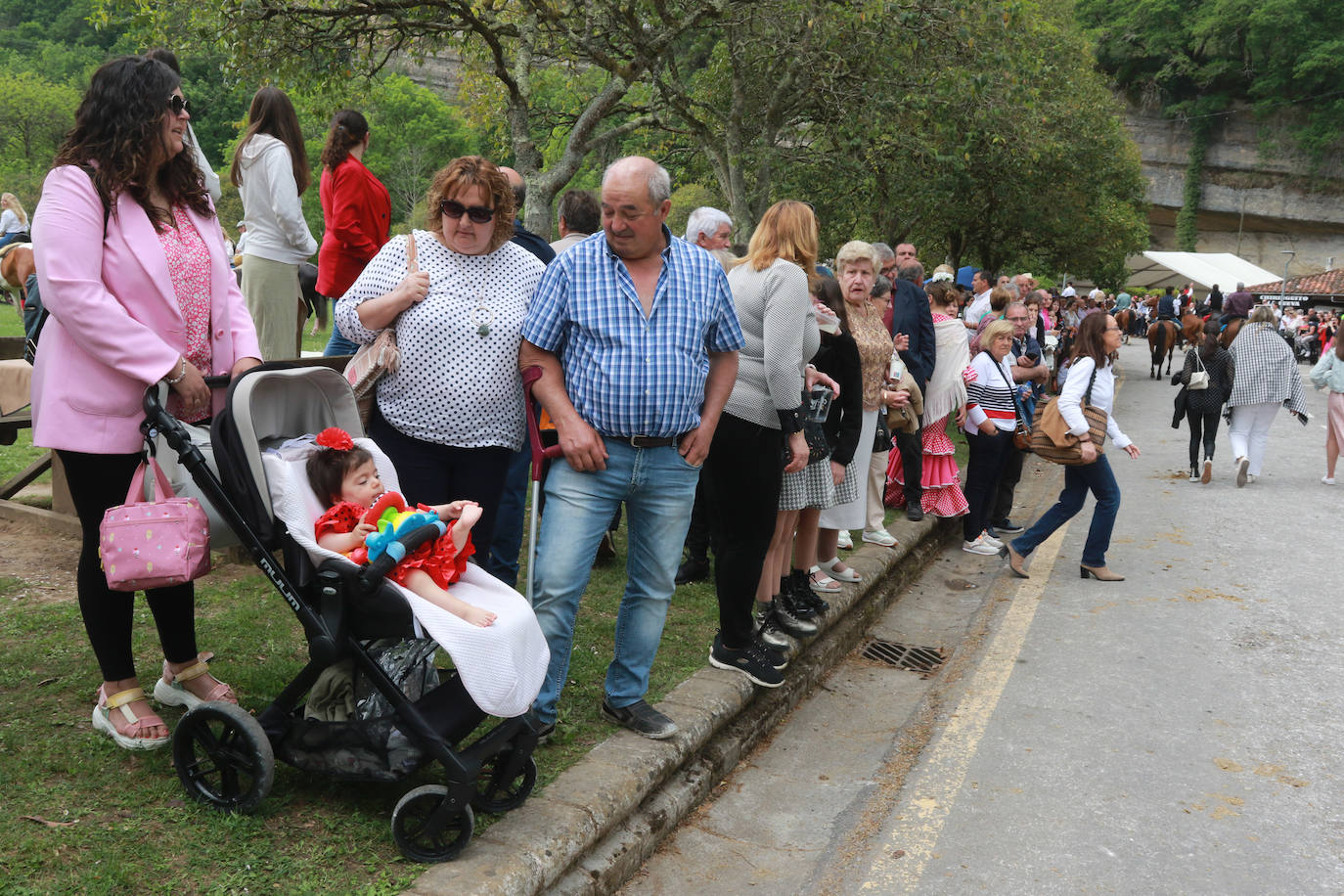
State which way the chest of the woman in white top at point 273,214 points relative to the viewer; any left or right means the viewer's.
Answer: facing away from the viewer and to the right of the viewer

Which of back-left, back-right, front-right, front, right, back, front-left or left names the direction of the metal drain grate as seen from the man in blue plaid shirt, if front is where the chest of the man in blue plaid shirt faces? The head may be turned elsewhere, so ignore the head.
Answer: back-left

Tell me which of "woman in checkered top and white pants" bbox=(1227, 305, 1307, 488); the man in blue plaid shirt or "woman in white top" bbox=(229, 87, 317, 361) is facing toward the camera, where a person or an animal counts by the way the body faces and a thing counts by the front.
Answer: the man in blue plaid shirt

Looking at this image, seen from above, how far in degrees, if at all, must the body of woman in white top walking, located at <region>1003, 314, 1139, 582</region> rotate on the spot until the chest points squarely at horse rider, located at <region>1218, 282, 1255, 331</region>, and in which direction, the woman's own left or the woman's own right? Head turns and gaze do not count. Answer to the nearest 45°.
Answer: approximately 90° to the woman's own left

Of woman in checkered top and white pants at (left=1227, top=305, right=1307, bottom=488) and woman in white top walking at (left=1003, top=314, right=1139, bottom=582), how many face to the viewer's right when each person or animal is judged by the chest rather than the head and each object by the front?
1

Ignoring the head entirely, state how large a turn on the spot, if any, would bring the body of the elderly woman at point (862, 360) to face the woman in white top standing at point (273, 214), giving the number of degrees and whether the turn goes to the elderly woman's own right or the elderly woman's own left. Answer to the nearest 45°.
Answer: approximately 135° to the elderly woman's own right

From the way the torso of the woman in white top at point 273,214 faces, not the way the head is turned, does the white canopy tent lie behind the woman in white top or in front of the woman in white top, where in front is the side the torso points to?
in front

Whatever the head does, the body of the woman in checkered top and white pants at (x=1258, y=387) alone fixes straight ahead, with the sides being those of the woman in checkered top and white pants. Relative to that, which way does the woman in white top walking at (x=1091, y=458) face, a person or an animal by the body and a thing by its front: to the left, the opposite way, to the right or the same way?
to the right

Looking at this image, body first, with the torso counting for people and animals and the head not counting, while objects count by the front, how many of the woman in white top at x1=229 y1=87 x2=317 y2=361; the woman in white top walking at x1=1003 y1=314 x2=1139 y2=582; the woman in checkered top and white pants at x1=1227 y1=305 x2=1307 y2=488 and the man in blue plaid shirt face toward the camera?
1

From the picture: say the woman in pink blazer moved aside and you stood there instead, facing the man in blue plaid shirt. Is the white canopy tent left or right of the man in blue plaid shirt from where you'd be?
left

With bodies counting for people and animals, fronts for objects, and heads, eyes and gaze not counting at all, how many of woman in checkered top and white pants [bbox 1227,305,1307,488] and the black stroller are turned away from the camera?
1

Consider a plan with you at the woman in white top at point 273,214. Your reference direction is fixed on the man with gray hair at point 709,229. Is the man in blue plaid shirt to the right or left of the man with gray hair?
right

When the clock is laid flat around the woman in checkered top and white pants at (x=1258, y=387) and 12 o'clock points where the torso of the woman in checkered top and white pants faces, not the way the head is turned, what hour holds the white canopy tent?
The white canopy tent is roughly at 12 o'clock from the woman in checkered top and white pants.

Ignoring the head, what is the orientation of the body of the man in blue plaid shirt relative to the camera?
toward the camera

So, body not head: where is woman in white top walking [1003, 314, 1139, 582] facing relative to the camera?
to the viewer's right

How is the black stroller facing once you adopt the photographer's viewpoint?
facing the viewer and to the right of the viewer

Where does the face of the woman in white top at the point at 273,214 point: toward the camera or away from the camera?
away from the camera
